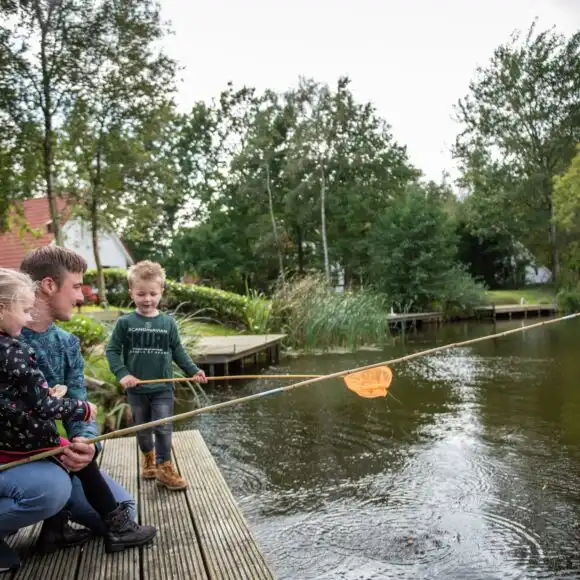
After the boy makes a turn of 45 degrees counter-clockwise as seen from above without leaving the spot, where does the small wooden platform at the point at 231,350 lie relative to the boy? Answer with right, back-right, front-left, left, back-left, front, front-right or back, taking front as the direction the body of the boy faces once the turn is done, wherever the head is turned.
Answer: back-left

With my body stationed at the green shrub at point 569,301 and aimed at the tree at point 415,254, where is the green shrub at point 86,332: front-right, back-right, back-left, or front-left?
front-left

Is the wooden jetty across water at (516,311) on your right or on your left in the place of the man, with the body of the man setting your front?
on your left

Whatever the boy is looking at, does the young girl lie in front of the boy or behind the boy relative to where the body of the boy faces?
in front

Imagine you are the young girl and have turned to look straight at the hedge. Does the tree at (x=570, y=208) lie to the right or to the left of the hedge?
right

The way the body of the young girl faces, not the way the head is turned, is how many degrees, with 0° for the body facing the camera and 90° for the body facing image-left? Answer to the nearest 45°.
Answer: approximately 270°

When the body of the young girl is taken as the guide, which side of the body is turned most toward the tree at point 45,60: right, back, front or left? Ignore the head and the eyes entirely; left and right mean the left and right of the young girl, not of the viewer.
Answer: left

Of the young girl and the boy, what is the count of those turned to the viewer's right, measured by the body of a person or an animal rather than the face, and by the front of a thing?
1

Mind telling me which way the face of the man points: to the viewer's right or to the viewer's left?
to the viewer's right

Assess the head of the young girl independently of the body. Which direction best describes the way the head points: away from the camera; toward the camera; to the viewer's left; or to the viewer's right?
to the viewer's right

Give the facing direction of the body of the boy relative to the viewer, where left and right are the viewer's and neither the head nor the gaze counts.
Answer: facing the viewer

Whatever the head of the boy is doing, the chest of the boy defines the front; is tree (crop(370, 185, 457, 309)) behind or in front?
behind

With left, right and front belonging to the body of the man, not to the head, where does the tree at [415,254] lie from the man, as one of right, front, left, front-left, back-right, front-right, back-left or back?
front-left

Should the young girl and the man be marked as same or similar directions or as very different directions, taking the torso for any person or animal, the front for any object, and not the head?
same or similar directions

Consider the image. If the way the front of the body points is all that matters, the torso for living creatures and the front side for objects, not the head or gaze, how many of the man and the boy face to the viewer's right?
1

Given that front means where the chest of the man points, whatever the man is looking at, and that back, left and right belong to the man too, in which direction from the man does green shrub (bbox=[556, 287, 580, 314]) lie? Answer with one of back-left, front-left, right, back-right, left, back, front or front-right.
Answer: front-left

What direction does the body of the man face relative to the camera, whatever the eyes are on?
to the viewer's right
